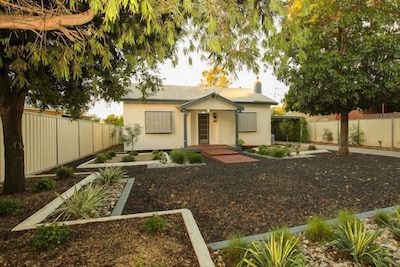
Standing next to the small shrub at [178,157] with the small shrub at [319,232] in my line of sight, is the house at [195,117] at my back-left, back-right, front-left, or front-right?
back-left

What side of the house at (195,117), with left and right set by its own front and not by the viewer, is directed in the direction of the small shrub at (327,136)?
left

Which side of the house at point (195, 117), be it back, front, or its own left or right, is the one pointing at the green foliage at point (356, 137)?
left

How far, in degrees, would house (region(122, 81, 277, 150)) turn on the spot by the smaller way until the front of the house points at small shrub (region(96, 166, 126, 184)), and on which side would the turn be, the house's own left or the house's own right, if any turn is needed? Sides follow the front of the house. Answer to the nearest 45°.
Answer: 0° — it already faces it

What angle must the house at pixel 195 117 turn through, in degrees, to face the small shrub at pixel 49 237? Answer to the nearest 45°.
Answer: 0° — it already faces it

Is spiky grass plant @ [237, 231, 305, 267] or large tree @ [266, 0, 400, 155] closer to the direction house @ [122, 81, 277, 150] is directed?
the spiky grass plant

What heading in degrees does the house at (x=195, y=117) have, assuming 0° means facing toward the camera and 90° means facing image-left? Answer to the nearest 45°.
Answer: approximately 0°

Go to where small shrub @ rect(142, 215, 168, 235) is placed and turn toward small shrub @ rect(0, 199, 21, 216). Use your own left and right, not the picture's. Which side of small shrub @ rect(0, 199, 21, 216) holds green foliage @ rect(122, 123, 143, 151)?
right
